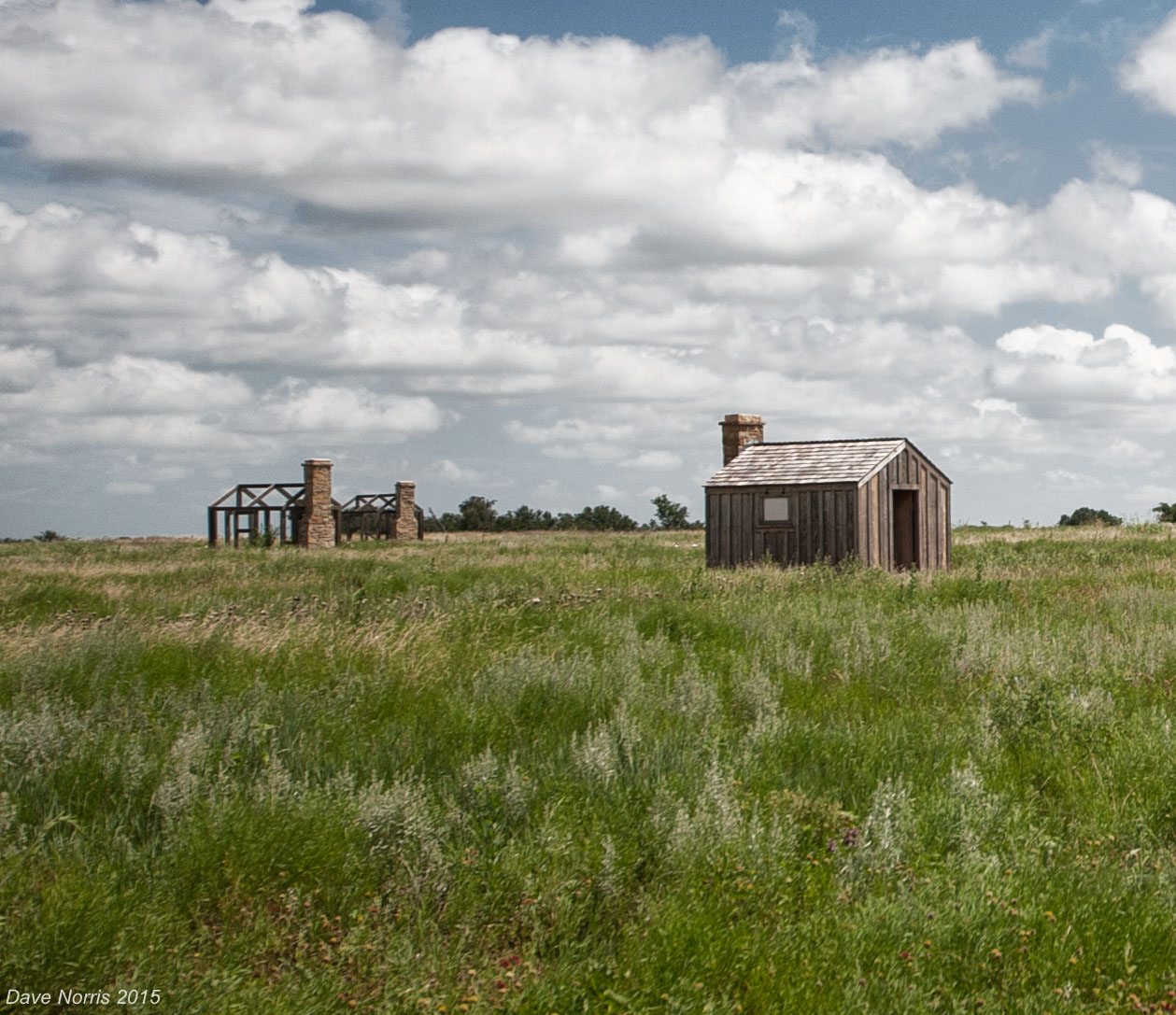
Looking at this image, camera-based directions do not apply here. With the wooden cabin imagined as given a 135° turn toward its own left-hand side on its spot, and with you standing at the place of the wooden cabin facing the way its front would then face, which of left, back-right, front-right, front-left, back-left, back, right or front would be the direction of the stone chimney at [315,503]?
front-left

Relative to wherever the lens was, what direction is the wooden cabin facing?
facing the viewer and to the right of the viewer

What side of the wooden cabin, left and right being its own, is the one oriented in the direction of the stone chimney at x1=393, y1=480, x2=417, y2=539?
back
